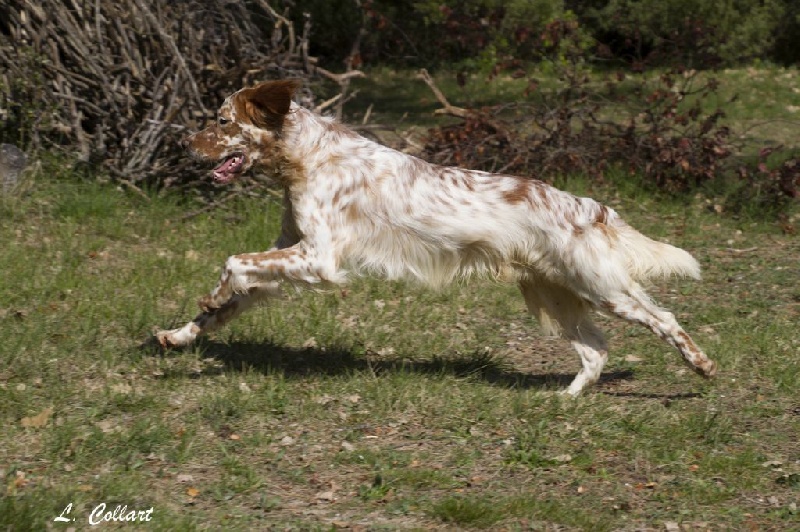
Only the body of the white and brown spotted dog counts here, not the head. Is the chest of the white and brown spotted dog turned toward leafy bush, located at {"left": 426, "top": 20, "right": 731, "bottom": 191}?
no

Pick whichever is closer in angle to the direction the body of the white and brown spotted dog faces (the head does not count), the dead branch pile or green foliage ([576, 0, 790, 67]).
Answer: the dead branch pile

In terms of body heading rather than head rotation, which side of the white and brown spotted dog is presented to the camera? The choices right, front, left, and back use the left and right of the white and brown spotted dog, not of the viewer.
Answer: left

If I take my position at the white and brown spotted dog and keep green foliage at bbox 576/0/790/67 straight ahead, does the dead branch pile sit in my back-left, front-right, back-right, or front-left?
front-left

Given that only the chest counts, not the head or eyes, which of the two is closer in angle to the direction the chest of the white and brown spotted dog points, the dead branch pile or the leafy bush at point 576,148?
the dead branch pile

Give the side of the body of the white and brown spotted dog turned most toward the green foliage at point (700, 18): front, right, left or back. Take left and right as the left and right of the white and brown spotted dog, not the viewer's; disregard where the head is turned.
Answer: right

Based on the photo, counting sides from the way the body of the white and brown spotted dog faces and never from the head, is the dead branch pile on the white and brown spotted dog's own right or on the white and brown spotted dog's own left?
on the white and brown spotted dog's own right

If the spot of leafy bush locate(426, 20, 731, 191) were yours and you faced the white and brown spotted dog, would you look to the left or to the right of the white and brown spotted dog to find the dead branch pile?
right

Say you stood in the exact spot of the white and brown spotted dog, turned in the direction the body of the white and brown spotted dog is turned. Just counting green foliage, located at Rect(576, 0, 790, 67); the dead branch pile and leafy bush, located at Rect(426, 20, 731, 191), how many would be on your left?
0
